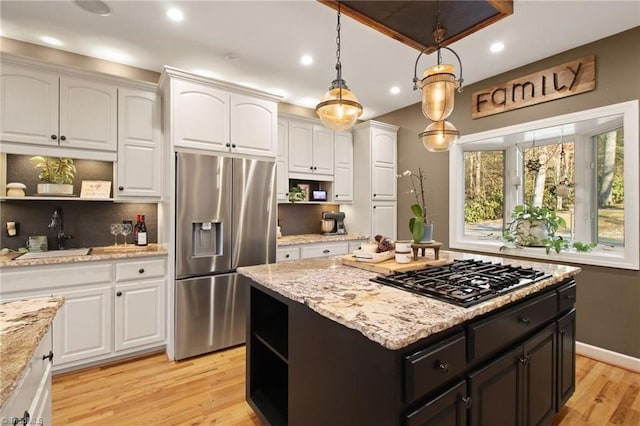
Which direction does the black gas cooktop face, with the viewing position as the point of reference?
facing the viewer and to the right of the viewer

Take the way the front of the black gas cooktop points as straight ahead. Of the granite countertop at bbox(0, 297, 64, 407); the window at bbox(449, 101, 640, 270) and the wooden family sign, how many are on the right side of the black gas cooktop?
1

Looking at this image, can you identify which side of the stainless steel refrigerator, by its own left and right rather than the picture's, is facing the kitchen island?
front

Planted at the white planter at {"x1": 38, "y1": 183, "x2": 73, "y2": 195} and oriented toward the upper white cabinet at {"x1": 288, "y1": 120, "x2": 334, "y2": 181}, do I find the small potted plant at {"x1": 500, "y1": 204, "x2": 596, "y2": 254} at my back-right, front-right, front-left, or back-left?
front-right

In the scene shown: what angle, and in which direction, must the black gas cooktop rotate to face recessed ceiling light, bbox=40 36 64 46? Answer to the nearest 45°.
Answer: approximately 135° to its right

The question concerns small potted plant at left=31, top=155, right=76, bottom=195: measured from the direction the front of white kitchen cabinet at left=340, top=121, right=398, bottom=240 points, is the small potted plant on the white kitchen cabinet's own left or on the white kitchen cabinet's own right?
on the white kitchen cabinet's own right

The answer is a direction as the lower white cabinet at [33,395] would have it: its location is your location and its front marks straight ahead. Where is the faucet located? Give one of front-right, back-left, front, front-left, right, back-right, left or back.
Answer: left

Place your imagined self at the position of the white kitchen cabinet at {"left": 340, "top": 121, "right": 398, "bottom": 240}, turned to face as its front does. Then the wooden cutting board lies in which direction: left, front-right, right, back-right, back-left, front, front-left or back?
front-right

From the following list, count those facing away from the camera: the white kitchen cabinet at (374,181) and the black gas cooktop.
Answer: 0

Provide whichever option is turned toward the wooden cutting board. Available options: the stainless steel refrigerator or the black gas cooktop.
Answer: the stainless steel refrigerator

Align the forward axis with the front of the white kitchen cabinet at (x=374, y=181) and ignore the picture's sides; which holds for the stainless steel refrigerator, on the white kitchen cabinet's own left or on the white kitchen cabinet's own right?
on the white kitchen cabinet's own right

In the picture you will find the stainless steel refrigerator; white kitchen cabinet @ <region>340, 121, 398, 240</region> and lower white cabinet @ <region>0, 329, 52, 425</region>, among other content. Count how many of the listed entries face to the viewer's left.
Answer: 0

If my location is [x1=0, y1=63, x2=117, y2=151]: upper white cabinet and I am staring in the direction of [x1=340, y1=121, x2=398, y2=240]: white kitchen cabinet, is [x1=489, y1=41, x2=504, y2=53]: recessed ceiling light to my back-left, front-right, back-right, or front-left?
front-right

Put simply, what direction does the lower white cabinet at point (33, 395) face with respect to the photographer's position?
facing to the right of the viewer

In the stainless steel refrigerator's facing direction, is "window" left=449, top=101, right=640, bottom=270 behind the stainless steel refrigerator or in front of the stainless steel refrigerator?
in front

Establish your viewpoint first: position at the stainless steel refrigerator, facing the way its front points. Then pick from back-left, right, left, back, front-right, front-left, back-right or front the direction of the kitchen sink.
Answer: back-right

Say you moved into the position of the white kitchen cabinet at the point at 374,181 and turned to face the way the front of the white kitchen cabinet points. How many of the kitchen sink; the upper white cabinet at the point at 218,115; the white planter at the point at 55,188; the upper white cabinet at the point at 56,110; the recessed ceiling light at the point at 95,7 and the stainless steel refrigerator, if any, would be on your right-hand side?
6

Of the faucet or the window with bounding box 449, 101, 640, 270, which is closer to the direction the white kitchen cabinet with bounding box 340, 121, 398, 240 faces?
the window
